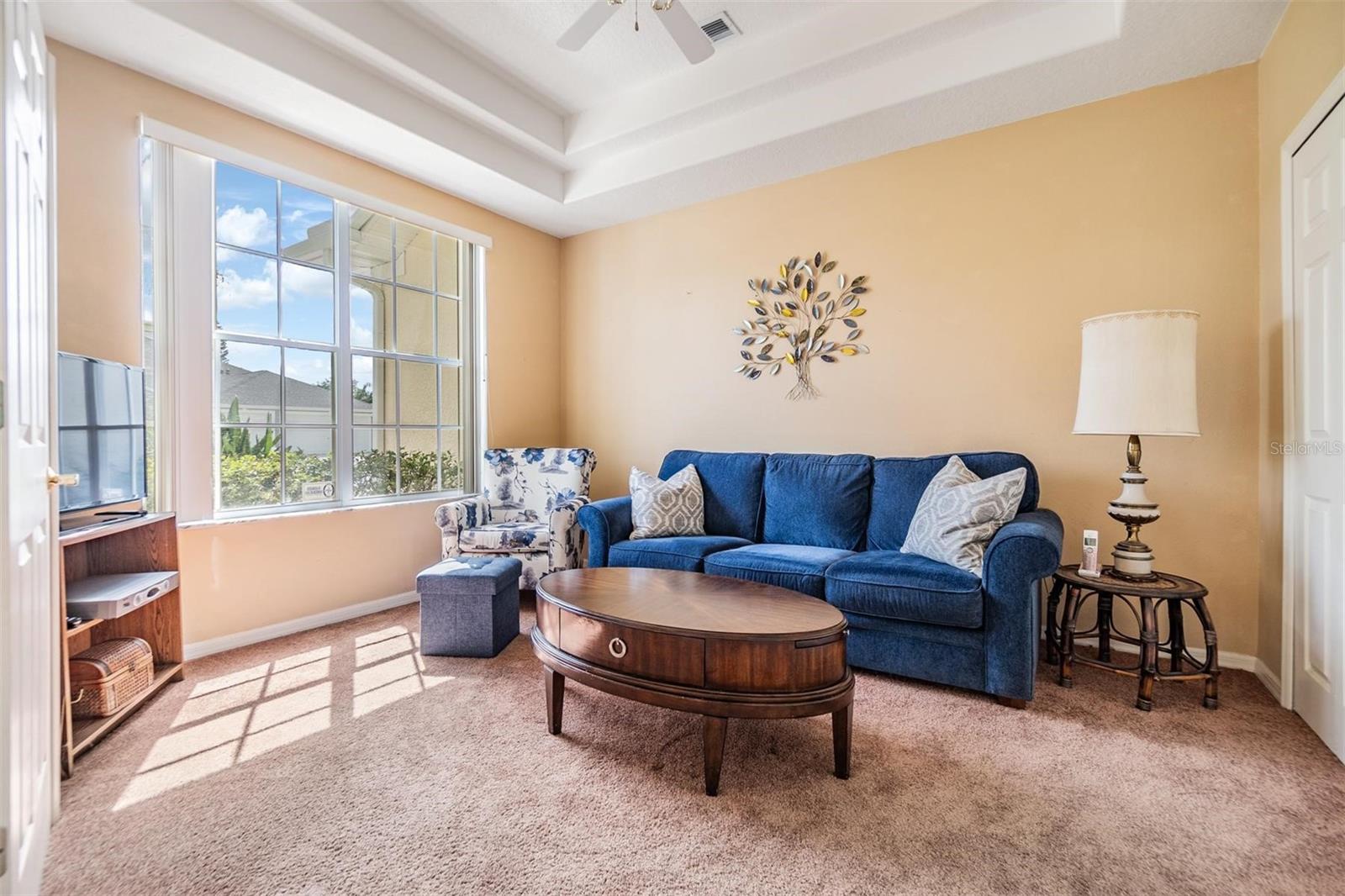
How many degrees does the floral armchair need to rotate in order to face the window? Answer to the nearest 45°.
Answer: approximately 45° to its right

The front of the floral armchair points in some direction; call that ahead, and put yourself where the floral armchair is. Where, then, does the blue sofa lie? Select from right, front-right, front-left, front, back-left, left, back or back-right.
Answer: left

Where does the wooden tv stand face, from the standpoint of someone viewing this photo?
facing the viewer and to the right of the viewer

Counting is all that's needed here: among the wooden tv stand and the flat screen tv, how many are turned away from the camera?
0

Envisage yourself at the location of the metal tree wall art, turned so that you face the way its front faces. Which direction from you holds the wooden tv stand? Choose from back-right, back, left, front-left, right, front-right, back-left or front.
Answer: front-right

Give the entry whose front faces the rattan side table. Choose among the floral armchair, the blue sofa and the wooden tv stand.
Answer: the wooden tv stand

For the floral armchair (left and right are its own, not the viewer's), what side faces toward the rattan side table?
left

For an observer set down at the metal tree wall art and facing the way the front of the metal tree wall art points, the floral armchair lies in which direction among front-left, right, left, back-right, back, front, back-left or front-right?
right

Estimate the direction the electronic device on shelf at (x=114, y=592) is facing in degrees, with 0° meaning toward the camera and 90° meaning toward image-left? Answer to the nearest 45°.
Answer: approximately 315°
